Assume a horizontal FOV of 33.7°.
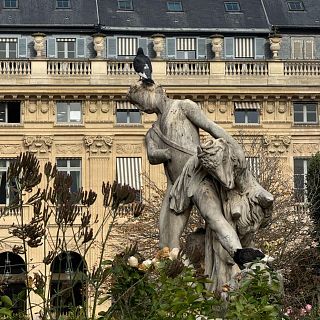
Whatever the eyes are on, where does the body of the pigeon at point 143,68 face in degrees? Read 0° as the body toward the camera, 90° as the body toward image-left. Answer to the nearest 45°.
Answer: approximately 135°
